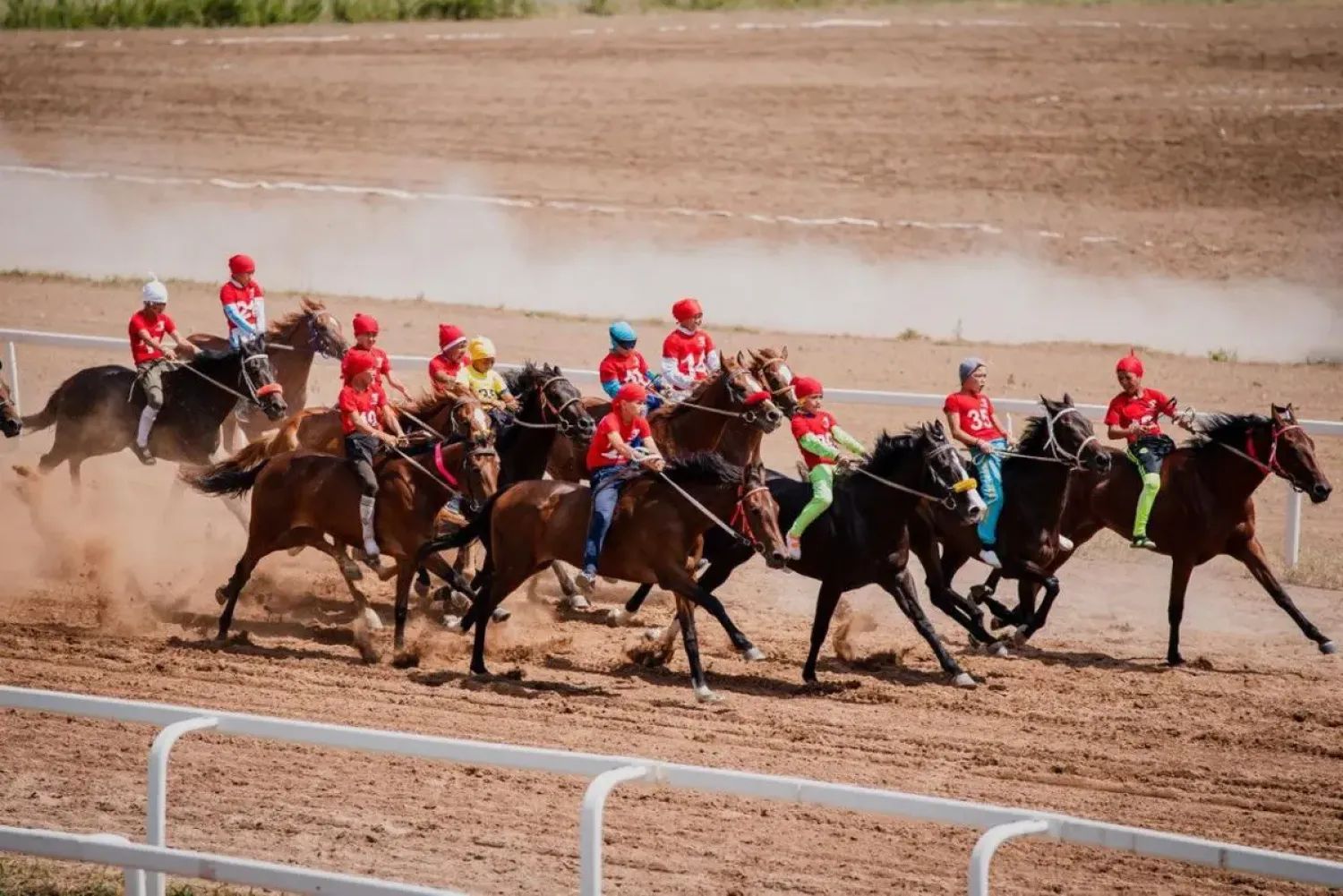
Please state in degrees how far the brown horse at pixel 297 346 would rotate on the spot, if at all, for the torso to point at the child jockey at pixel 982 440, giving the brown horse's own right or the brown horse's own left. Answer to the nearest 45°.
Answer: approximately 45° to the brown horse's own right

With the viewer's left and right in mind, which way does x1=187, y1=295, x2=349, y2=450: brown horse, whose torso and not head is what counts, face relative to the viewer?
facing to the right of the viewer

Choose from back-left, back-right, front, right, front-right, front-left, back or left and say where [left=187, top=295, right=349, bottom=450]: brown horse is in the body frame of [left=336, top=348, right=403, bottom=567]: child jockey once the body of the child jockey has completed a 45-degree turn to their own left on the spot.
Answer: left

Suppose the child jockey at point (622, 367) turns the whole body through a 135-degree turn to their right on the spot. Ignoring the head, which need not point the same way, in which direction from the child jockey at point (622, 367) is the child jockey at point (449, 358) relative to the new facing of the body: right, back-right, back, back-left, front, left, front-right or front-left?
front

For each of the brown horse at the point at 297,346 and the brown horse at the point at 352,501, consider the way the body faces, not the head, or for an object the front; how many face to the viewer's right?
2

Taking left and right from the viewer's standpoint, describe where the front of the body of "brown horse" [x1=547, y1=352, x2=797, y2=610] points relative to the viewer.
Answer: facing to the right of the viewer

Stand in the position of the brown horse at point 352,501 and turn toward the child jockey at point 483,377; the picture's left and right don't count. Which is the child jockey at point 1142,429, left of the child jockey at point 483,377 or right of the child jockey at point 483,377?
right

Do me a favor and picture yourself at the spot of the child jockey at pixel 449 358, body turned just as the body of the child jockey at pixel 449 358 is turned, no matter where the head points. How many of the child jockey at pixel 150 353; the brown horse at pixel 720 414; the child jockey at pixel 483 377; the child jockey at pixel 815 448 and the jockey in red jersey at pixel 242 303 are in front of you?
3

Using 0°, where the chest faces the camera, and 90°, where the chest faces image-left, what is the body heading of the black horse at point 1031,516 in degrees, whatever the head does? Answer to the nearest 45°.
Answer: approximately 315°

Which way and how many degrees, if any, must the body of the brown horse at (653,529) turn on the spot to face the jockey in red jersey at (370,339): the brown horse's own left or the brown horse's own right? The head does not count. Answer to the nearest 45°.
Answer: approximately 135° to the brown horse's own left

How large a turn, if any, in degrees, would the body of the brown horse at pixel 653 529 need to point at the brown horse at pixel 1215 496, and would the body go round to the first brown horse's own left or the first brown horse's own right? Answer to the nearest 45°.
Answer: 0° — it already faces it

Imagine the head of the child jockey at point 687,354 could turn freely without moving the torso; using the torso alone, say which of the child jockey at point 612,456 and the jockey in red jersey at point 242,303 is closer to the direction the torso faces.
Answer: the child jockey

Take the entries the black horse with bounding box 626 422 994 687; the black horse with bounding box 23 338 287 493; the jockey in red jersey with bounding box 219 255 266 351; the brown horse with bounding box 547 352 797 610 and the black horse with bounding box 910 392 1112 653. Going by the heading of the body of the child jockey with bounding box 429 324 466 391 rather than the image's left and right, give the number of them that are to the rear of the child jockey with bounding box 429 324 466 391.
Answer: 2

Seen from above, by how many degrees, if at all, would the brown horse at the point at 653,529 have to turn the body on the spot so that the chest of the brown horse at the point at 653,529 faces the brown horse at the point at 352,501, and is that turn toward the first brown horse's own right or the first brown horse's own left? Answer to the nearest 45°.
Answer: approximately 135° to the first brown horse's own left

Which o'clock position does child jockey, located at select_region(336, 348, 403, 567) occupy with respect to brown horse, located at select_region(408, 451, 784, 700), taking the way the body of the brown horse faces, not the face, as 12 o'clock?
The child jockey is roughly at 7 o'clock from the brown horse.

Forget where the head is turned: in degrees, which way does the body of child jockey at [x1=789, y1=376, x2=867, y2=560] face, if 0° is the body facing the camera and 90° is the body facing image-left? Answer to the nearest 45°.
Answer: approximately 315°

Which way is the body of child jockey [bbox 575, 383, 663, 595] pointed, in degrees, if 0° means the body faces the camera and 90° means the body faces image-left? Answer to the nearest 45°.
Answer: approximately 315°
